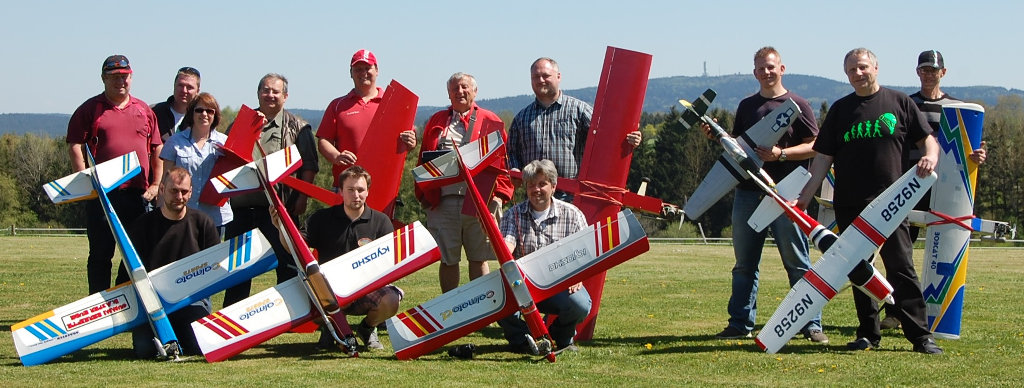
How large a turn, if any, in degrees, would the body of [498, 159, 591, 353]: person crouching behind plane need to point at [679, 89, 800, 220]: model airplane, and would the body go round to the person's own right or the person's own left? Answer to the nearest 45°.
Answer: approximately 90° to the person's own left

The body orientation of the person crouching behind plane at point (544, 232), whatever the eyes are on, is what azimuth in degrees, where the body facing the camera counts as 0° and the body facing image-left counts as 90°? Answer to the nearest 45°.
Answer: approximately 0°

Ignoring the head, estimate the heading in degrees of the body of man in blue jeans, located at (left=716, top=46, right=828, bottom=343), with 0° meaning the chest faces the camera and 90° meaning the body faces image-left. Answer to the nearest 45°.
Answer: approximately 0°

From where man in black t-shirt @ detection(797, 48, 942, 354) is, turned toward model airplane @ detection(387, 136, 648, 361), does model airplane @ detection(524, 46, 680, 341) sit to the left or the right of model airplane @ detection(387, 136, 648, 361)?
right

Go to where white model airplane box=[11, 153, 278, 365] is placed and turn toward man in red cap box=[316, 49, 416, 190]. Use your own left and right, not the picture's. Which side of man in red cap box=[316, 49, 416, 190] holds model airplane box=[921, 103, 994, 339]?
right

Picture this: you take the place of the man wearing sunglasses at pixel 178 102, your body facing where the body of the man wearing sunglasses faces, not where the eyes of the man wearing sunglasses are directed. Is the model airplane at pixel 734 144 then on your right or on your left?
on your left

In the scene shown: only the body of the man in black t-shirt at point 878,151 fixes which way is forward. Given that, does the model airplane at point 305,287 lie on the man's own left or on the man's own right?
on the man's own right
